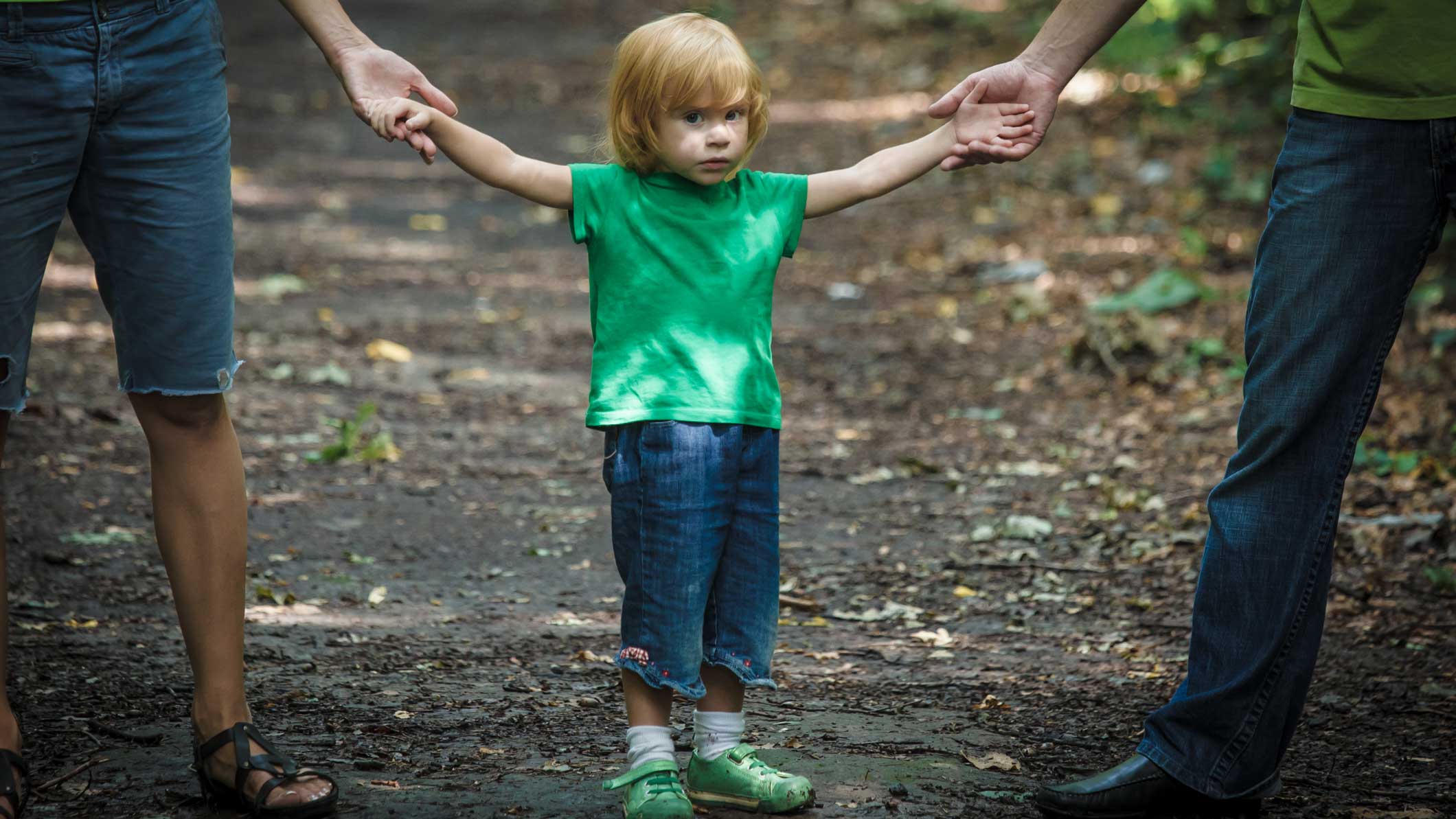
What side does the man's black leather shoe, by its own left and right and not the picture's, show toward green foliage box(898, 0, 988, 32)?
right

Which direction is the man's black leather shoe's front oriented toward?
to the viewer's left

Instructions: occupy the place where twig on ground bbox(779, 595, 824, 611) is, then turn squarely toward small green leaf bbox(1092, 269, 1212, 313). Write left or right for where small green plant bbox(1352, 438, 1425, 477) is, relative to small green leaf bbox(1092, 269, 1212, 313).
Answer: right

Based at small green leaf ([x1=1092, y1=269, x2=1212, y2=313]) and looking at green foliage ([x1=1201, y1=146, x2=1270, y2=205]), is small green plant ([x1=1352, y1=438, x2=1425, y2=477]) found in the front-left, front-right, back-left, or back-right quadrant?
back-right

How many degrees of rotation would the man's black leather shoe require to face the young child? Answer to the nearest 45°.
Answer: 0° — it already faces them

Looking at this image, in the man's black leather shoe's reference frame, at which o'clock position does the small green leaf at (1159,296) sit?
The small green leaf is roughly at 3 o'clock from the man's black leather shoe.

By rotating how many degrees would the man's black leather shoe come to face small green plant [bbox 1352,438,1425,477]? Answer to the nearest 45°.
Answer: approximately 90° to its right

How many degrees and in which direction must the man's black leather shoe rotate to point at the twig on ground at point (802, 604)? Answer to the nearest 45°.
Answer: approximately 45° to its right

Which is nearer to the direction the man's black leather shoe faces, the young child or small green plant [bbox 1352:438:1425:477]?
the young child
